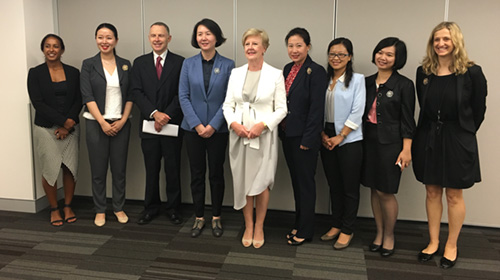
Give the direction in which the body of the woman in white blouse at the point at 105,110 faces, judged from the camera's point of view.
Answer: toward the camera

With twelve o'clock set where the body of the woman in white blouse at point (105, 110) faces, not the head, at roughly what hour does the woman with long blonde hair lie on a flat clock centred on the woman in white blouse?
The woman with long blonde hair is roughly at 10 o'clock from the woman in white blouse.

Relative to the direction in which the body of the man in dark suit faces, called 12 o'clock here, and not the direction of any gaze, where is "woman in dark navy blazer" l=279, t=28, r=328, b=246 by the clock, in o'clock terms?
The woman in dark navy blazer is roughly at 10 o'clock from the man in dark suit.

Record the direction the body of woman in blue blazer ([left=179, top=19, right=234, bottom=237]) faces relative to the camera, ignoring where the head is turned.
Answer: toward the camera

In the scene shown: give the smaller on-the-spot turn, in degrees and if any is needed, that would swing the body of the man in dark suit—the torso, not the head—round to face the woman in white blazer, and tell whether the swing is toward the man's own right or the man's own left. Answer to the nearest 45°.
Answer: approximately 45° to the man's own left

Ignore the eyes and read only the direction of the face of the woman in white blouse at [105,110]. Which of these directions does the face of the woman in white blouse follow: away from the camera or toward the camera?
toward the camera

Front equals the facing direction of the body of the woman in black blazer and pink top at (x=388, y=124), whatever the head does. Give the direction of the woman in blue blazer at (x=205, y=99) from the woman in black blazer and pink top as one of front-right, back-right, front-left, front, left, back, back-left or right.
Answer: front-right

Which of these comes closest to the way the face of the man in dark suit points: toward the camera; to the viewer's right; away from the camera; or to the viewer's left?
toward the camera

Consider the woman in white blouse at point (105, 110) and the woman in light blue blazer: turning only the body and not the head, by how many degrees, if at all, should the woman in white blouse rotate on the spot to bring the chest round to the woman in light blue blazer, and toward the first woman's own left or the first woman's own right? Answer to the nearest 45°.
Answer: approximately 45° to the first woman's own left

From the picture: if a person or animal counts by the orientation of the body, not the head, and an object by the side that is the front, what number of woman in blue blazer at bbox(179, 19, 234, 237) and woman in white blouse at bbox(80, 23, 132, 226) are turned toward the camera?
2

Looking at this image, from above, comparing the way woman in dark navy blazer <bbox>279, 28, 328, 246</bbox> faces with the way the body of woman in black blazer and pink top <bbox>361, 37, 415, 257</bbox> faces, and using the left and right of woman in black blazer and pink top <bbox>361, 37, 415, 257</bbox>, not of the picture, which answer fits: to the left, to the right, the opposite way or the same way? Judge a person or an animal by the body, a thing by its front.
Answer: the same way

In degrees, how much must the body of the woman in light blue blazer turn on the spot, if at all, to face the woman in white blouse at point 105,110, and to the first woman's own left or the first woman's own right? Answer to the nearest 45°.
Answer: approximately 45° to the first woman's own right

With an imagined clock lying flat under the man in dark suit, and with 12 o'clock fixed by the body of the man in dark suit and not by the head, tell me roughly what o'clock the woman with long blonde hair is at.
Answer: The woman with long blonde hair is roughly at 10 o'clock from the man in dark suit.

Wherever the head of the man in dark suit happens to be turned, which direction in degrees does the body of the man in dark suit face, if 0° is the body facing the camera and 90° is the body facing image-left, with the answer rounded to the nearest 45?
approximately 0°

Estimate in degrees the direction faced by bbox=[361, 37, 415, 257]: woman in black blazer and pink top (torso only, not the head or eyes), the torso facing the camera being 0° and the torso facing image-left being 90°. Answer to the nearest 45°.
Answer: approximately 45°

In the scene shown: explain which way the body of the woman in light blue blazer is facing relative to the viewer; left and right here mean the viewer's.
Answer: facing the viewer and to the left of the viewer
